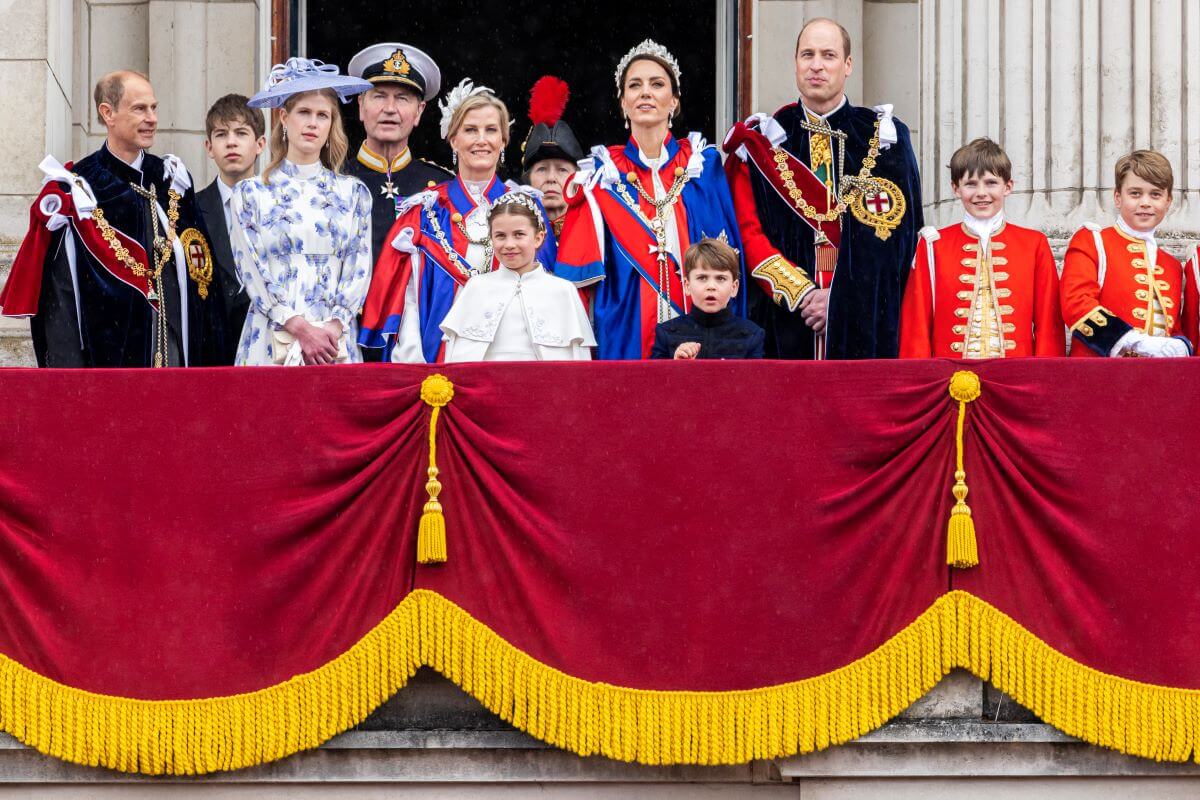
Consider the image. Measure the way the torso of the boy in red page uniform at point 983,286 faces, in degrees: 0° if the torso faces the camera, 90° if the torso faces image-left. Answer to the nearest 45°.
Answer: approximately 0°

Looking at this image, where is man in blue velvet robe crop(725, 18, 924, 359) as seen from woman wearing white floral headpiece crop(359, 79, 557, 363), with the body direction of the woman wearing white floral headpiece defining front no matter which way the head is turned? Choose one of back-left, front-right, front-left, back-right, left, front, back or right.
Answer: left

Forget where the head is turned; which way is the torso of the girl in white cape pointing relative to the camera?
toward the camera

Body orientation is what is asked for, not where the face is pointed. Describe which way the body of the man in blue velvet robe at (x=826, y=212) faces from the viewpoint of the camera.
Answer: toward the camera

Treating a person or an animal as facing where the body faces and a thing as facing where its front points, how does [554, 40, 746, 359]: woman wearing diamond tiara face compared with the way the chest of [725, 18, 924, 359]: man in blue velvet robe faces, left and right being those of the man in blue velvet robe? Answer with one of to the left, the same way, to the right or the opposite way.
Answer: the same way

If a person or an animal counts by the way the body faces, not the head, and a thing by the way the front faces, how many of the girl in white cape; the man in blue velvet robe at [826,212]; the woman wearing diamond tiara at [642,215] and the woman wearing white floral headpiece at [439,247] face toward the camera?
4

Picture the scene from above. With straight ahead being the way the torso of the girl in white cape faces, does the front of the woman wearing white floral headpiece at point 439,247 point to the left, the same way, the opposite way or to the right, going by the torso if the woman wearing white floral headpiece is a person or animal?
the same way

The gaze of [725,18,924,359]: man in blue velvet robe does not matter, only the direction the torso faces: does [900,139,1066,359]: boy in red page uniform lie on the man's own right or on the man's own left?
on the man's own left

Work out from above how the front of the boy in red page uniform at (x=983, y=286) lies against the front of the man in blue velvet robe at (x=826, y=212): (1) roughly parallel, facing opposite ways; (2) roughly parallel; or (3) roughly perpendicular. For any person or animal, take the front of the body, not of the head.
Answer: roughly parallel

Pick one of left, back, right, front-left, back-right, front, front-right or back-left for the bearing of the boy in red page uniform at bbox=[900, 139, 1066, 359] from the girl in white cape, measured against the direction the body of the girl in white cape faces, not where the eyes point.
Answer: left

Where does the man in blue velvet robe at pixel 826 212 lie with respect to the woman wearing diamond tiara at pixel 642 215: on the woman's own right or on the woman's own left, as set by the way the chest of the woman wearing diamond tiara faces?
on the woman's own left

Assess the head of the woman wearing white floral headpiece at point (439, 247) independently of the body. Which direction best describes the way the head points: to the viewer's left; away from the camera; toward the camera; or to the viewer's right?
toward the camera

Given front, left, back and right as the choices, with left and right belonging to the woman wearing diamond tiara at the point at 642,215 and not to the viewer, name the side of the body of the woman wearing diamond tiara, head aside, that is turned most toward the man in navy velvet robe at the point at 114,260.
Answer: right

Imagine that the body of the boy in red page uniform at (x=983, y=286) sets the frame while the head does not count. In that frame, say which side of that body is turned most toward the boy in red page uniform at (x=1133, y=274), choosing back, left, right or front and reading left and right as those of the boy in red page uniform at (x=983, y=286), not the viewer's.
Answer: left

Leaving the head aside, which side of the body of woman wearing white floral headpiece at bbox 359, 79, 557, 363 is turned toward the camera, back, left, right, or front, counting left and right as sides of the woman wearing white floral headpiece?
front

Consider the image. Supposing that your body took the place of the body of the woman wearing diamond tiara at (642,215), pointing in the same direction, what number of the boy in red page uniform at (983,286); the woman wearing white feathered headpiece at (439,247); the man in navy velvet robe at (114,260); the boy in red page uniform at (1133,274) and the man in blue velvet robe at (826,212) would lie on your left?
3

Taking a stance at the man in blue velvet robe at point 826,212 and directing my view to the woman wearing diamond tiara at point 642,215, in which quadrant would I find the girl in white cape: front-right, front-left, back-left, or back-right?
front-left

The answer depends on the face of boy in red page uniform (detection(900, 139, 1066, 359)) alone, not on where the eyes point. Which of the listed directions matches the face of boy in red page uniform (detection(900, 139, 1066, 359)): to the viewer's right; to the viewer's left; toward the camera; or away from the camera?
toward the camera
